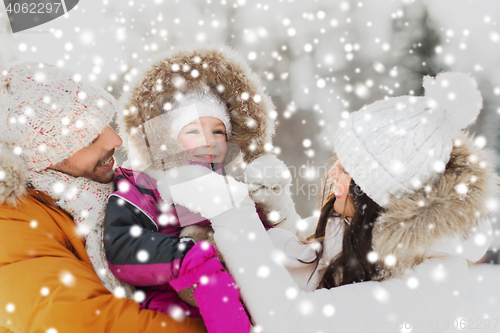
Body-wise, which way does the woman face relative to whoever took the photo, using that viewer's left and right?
facing to the left of the viewer

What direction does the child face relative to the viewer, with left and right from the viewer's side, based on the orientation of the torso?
facing the viewer and to the right of the viewer

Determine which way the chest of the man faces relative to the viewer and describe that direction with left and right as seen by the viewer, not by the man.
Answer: facing to the right of the viewer

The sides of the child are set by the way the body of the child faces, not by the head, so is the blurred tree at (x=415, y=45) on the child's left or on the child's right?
on the child's left

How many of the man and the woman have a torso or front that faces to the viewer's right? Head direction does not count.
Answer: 1

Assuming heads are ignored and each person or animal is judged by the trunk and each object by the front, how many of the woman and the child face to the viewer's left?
1

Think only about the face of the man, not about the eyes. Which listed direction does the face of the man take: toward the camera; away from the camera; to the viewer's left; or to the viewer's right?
to the viewer's right

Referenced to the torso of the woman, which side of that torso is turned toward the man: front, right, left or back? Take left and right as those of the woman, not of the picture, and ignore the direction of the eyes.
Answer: front

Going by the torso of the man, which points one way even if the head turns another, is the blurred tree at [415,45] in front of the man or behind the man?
in front
